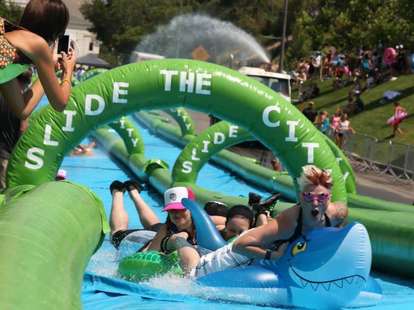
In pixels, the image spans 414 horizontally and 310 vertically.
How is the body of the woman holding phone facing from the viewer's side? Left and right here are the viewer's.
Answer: facing away from the viewer and to the right of the viewer

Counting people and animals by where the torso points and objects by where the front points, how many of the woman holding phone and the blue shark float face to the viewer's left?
0

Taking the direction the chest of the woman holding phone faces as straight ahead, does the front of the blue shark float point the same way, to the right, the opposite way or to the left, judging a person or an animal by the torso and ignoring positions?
to the right

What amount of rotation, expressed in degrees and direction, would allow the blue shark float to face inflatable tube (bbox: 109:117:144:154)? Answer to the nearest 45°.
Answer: approximately 135° to its left

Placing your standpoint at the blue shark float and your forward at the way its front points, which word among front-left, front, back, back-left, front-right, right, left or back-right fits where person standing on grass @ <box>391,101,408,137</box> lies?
back-left

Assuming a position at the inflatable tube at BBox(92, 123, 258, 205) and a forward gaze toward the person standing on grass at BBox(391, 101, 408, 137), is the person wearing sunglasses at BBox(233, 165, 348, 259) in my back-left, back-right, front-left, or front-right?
back-right

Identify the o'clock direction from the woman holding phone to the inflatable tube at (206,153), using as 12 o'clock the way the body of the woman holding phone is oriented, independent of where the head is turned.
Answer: The inflatable tube is roughly at 11 o'clock from the woman holding phone.

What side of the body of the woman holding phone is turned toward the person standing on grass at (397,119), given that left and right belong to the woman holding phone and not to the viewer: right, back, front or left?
front

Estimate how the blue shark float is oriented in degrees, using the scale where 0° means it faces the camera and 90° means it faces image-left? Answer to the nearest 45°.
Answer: approximately 315°

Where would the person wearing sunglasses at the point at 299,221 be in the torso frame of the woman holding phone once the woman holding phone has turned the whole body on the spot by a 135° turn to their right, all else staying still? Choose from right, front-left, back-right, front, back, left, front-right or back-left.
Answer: back-left

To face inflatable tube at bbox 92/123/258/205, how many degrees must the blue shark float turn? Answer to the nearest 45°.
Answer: approximately 135° to its left
